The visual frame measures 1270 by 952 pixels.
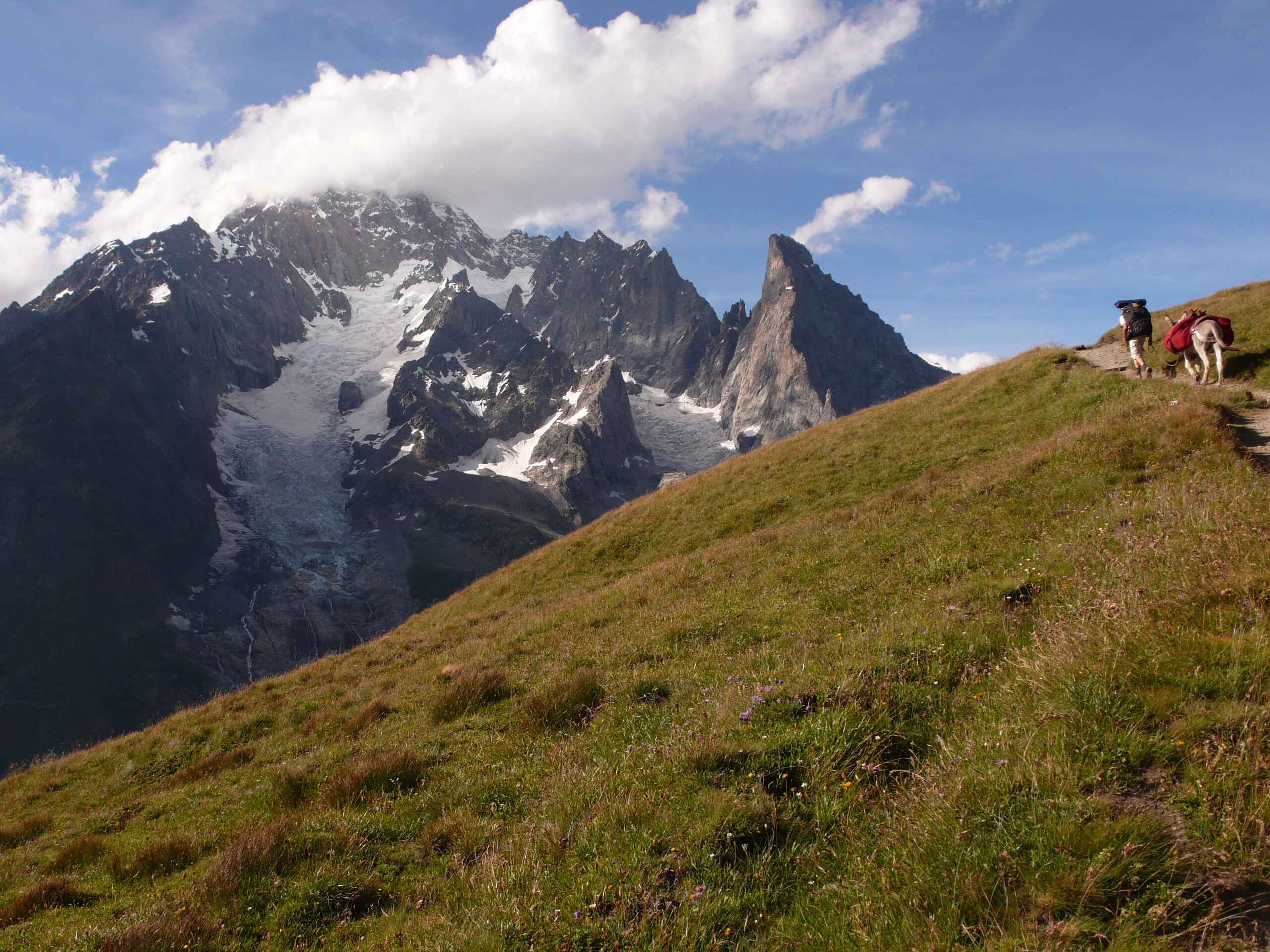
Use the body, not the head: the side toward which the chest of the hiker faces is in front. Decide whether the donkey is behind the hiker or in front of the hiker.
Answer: behind

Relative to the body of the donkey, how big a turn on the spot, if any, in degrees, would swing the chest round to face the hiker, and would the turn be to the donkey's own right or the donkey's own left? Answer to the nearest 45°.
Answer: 0° — it already faces them

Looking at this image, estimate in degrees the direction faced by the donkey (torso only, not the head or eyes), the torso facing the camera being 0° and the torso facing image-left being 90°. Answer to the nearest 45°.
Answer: approximately 135°

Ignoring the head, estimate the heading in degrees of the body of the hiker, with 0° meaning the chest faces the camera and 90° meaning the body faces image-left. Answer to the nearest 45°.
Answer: approximately 135°
